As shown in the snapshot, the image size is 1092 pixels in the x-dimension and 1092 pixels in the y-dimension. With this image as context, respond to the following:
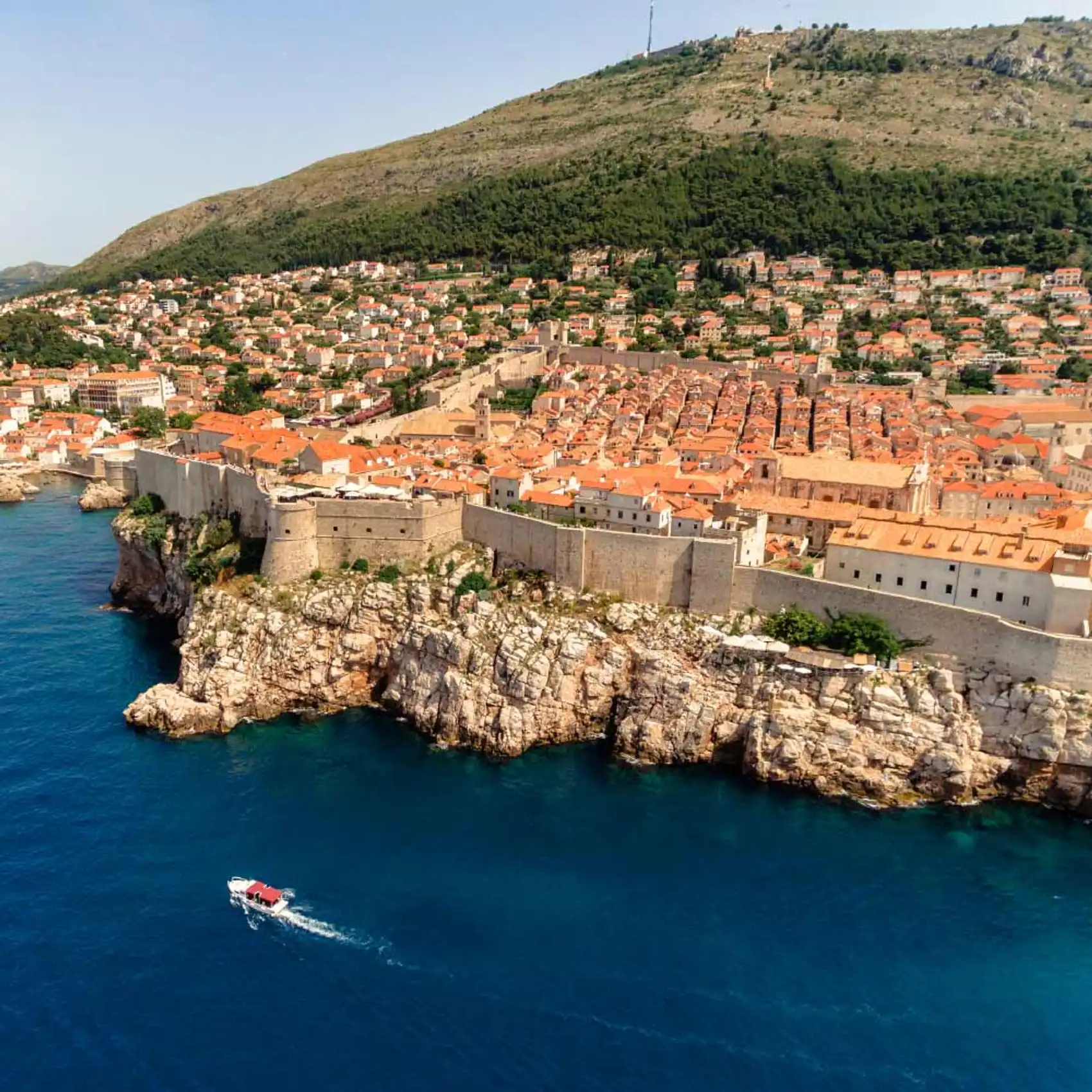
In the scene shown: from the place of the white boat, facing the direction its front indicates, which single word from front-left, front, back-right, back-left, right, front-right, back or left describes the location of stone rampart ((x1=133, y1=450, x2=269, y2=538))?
front-right

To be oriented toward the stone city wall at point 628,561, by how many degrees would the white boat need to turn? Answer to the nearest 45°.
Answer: approximately 90° to its right

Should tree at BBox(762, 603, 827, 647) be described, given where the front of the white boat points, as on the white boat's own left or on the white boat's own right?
on the white boat's own right

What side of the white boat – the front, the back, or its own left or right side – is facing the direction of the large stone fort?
right

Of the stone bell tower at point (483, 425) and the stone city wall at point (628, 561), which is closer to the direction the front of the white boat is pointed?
the stone bell tower

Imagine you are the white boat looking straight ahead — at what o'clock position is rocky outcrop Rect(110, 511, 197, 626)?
The rocky outcrop is roughly at 1 o'clock from the white boat.

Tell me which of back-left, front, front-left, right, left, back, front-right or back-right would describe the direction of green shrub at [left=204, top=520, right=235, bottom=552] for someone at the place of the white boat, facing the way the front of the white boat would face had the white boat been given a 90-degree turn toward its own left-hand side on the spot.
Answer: back-right

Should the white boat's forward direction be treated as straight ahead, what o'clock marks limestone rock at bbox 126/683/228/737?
The limestone rock is roughly at 1 o'clock from the white boat.

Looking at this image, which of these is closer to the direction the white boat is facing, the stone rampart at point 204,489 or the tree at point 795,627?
the stone rampart

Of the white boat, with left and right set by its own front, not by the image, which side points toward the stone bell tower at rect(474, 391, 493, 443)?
right

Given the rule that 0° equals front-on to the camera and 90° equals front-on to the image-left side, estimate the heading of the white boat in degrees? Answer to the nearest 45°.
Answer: approximately 135°

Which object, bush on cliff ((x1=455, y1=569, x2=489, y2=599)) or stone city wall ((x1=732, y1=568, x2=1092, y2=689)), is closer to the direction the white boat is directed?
the bush on cliff

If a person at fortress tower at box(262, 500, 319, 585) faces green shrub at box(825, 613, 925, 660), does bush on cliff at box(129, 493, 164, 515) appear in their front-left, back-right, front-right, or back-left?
back-left

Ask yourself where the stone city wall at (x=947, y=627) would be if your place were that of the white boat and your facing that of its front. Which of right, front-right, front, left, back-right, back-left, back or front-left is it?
back-right

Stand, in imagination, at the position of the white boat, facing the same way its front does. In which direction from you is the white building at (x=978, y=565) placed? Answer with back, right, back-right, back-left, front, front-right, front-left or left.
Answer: back-right

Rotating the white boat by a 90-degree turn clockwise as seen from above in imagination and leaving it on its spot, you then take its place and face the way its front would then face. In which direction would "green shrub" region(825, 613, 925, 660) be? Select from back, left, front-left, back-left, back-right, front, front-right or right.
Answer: front-right
